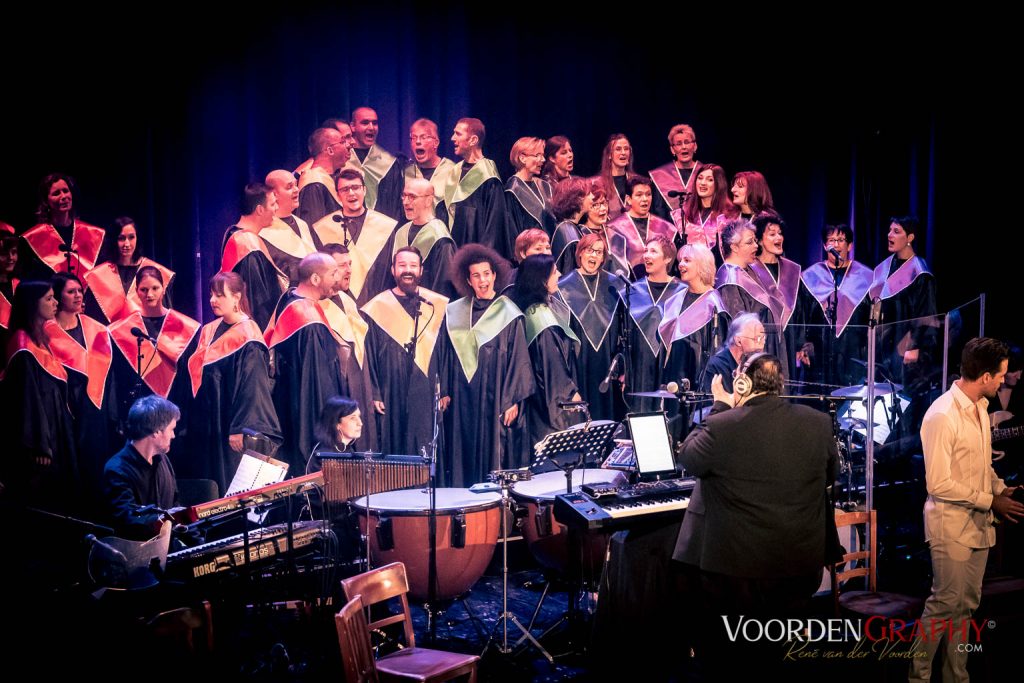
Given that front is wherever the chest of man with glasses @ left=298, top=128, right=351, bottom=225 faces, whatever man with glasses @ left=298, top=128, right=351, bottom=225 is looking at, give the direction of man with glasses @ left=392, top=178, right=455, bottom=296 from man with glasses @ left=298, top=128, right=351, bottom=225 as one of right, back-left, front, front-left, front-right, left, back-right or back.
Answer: front
